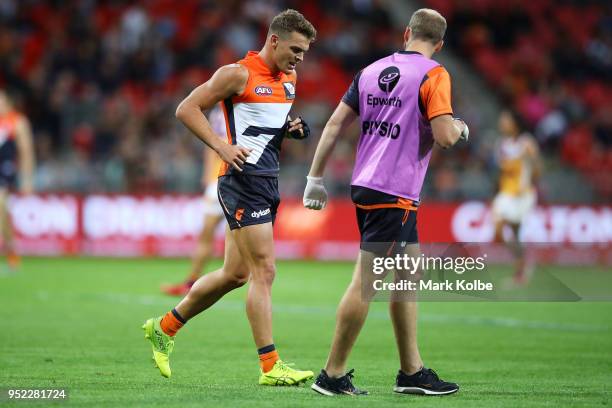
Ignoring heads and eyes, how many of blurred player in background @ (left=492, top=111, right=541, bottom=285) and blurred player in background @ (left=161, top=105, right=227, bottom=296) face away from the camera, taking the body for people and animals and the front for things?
0

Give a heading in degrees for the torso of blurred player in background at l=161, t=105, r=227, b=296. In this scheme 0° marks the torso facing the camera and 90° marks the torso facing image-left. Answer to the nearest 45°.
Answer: approximately 90°

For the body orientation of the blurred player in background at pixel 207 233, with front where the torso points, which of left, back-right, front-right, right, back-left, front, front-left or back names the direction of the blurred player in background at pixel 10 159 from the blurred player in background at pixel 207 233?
front-right

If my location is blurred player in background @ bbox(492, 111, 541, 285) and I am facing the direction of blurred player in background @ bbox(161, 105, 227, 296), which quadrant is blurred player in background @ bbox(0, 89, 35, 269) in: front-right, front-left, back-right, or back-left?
front-right

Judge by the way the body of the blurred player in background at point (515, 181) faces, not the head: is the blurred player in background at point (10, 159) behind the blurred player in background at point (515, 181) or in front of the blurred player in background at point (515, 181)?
in front

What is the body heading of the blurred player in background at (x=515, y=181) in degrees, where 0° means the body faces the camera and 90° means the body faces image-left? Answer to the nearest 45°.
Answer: approximately 45°
